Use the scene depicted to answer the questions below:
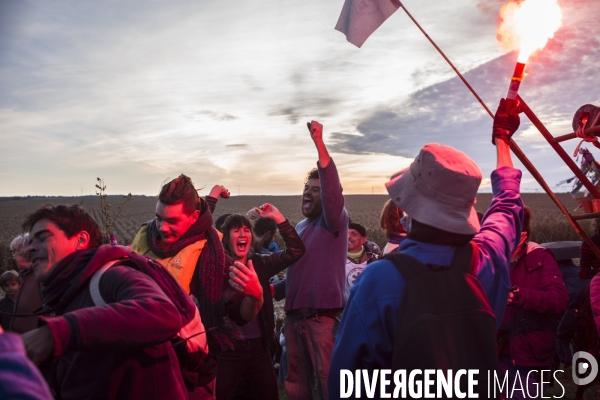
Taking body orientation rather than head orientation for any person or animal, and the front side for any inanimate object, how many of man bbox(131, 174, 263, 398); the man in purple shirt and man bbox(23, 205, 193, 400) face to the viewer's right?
0

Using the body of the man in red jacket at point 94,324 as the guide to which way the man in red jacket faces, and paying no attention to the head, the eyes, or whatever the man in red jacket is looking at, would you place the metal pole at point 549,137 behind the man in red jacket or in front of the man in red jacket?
behind

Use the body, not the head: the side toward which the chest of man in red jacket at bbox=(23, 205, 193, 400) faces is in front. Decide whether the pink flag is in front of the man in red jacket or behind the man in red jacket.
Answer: behind

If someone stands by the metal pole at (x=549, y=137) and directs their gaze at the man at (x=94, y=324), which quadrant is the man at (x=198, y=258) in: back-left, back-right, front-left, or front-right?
front-right

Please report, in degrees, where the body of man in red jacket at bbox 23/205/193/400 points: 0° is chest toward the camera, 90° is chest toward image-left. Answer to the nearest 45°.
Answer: approximately 90°

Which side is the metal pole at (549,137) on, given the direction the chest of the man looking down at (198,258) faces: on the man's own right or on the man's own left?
on the man's own left

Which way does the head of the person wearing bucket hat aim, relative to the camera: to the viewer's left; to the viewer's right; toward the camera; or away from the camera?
away from the camera

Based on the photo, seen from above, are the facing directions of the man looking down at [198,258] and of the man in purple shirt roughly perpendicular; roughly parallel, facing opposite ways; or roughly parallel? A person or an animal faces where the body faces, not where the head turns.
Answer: roughly parallel

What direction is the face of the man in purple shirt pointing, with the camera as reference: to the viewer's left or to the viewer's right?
to the viewer's left

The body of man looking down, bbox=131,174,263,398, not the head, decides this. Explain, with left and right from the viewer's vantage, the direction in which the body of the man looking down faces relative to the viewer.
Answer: facing the viewer and to the left of the viewer
